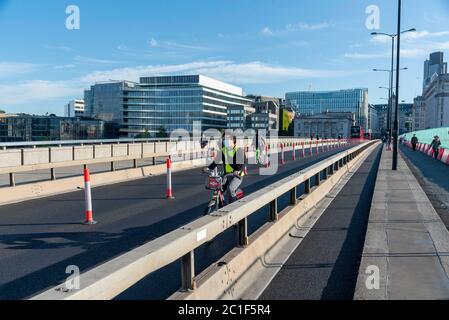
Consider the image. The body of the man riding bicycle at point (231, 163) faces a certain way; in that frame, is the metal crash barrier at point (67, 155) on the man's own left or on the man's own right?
on the man's own right

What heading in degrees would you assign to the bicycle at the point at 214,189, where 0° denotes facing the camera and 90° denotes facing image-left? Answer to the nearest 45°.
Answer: approximately 45°

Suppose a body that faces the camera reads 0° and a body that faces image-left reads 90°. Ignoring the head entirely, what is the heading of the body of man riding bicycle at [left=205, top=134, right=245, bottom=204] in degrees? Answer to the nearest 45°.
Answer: approximately 45°

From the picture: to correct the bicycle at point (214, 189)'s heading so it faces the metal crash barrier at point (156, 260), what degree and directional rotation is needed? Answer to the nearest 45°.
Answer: approximately 45° to its left
